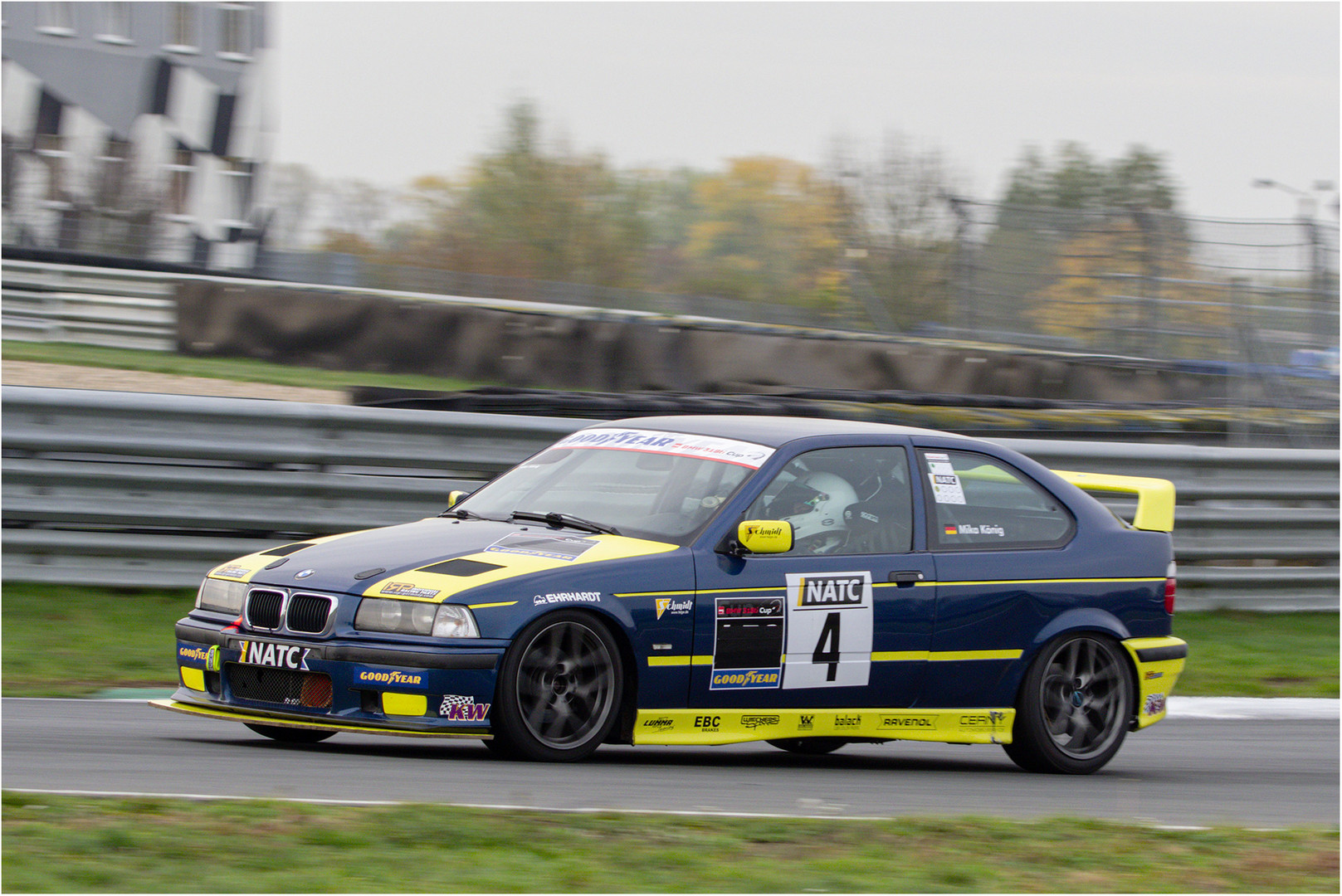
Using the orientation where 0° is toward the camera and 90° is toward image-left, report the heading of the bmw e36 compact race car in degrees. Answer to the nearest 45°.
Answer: approximately 45°

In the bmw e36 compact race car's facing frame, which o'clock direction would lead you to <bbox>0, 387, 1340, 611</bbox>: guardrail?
The guardrail is roughly at 3 o'clock from the bmw e36 compact race car.

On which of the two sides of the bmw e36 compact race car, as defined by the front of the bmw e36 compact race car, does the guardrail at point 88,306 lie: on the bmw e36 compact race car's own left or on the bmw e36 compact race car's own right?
on the bmw e36 compact race car's own right

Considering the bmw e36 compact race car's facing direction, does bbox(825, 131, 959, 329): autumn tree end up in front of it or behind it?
behind

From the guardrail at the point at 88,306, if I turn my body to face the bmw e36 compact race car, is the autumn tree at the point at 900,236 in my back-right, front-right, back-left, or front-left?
back-left
